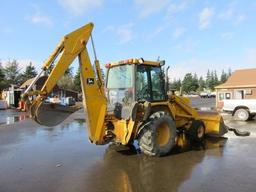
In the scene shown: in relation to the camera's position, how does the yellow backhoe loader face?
facing away from the viewer and to the right of the viewer

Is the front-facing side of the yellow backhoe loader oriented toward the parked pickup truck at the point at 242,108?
yes

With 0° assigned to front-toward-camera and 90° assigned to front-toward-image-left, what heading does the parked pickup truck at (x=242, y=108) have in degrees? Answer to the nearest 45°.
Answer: approximately 270°

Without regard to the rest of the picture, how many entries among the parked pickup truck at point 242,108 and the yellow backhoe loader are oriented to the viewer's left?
0
